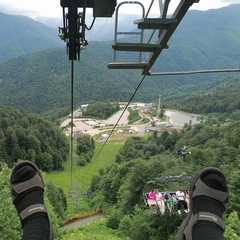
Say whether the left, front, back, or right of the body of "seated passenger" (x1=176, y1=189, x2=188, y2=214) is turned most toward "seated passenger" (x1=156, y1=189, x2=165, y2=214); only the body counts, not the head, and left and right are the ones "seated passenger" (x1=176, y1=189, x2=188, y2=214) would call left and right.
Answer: right

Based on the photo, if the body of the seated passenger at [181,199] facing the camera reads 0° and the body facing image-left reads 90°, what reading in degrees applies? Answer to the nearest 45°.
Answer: approximately 0°

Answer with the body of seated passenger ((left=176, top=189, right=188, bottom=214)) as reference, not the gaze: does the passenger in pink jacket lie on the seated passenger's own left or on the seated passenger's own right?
on the seated passenger's own right
